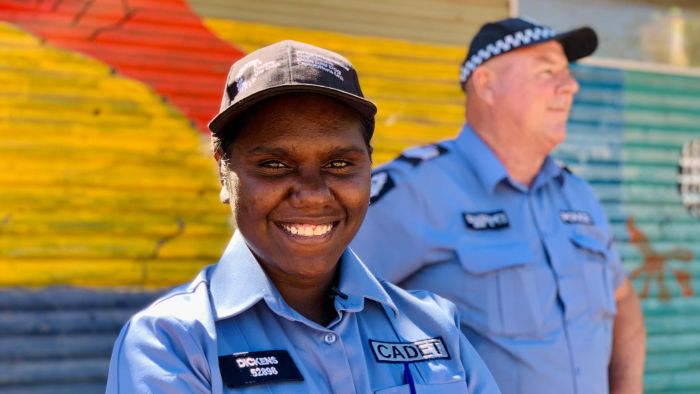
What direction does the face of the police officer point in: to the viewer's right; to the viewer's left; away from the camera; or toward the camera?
to the viewer's right

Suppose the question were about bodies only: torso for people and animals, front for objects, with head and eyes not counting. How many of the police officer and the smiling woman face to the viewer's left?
0

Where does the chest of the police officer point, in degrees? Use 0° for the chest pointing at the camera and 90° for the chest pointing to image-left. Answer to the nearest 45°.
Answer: approximately 315°

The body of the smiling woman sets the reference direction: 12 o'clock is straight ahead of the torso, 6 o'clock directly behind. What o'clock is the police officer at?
The police officer is roughly at 7 o'clock from the smiling woman.

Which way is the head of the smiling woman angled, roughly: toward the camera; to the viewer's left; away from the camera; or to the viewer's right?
toward the camera

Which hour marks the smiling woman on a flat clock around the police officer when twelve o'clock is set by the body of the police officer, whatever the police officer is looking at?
The smiling woman is roughly at 2 o'clock from the police officer.

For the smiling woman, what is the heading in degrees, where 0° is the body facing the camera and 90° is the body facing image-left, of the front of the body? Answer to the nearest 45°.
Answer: approximately 0°
